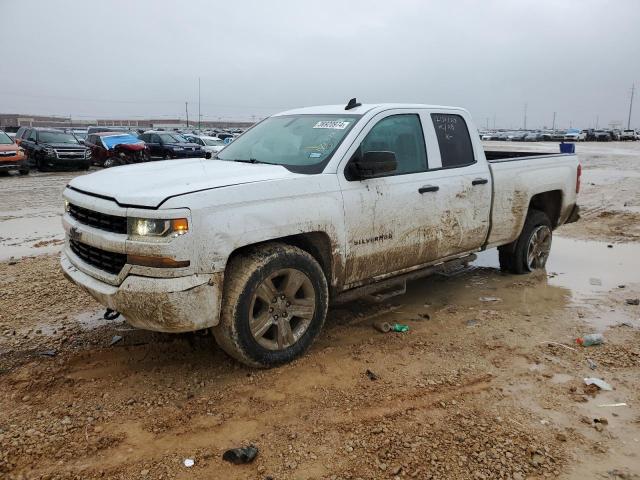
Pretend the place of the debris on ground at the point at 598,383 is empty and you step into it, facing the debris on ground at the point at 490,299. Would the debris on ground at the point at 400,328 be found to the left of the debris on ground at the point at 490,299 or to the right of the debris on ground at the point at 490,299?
left

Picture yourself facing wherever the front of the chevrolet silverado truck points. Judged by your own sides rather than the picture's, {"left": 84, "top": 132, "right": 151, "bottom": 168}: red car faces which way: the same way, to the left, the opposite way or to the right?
to the left

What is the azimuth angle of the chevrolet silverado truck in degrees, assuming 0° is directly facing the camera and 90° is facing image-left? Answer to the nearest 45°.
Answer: approximately 45°

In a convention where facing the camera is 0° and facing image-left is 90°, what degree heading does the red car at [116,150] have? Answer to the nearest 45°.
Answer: approximately 315°

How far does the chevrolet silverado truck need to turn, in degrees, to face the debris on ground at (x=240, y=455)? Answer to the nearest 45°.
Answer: approximately 45° to its left
